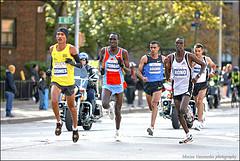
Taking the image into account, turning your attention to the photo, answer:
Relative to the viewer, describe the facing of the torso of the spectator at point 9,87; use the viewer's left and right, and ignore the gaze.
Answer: facing to the right of the viewer

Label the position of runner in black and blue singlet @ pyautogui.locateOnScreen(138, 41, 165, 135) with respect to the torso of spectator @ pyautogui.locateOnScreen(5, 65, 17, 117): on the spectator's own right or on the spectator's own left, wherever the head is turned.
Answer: on the spectator's own right

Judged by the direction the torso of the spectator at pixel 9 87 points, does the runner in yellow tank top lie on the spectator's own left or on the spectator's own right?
on the spectator's own right

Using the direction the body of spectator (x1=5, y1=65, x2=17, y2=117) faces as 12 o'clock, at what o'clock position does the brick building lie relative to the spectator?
The brick building is roughly at 9 o'clock from the spectator.
